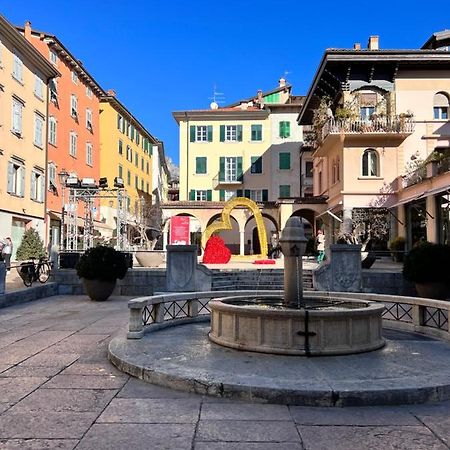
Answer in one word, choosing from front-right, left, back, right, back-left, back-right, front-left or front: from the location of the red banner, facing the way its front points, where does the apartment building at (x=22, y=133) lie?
right

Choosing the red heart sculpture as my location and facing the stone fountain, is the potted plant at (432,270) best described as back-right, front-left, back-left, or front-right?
front-left

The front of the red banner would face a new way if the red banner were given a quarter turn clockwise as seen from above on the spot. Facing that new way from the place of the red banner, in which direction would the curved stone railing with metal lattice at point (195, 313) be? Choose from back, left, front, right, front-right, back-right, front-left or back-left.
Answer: left

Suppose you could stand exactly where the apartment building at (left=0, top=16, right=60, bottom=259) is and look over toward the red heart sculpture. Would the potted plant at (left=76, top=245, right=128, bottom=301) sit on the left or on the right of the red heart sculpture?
right

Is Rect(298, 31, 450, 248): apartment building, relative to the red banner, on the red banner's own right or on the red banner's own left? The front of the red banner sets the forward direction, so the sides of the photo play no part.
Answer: on the red banner's own left

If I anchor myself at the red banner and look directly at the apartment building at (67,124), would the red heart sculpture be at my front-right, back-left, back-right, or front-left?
back-left

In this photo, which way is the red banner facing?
toward the camera

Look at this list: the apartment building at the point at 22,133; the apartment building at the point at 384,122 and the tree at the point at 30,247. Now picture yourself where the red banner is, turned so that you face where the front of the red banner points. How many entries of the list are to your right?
2

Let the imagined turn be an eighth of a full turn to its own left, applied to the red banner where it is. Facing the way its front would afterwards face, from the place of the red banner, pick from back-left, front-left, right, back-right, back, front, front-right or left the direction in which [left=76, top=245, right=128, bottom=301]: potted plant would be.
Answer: front-right

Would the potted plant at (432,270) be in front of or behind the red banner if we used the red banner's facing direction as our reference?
in front

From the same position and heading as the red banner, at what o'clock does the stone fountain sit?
The stone fountain is roughly at 12 o'clock from the red banner.

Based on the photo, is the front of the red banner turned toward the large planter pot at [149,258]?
yes

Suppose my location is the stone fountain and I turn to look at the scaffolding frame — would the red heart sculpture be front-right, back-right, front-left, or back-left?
front-right

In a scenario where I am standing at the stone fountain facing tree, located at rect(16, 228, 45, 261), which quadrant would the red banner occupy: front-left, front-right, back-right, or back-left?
front-right
